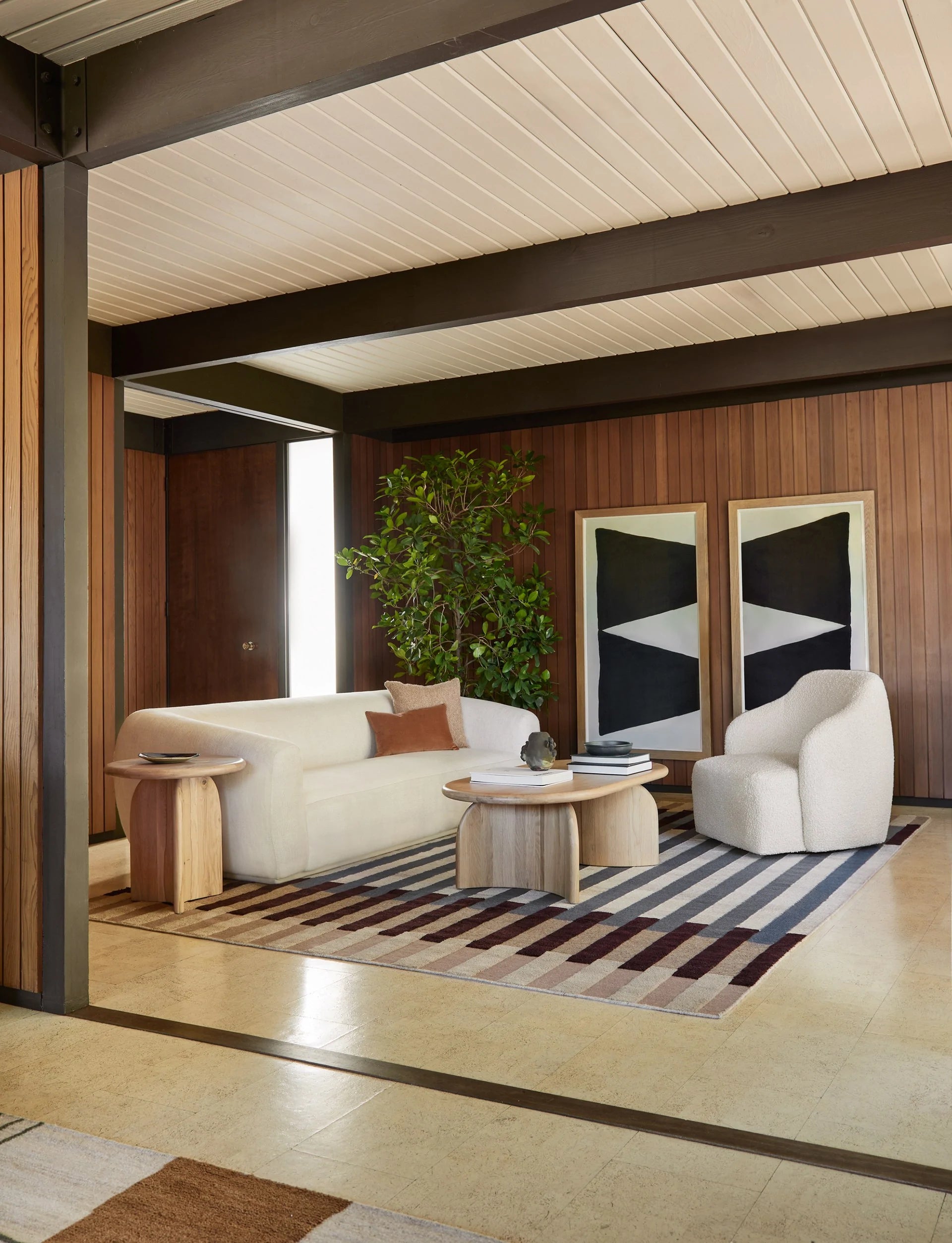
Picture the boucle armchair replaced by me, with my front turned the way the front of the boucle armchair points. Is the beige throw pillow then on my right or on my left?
on my right

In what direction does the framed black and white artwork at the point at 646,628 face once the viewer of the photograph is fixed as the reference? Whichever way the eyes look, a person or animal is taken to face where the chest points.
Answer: facing the viewer

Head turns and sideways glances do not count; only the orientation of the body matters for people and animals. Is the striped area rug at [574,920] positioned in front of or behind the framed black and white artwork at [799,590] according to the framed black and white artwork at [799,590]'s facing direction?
in front

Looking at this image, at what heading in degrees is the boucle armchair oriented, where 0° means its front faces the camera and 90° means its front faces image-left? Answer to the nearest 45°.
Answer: approximately 45°

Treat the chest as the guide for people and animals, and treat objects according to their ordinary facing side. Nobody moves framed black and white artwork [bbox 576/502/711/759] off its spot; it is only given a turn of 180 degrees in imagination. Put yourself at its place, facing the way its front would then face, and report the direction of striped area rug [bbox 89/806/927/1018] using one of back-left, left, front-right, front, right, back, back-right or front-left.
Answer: back

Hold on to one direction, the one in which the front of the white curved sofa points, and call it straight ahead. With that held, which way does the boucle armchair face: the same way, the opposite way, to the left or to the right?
to the right

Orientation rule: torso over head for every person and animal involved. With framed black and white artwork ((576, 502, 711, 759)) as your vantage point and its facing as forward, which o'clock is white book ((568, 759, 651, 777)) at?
The white book is roughly at 12 o'clock from the framed black and white artwork.

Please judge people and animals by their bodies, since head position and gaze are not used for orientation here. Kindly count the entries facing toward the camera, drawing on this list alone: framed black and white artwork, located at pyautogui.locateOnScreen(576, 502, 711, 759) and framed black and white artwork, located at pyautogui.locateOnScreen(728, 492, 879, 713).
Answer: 2

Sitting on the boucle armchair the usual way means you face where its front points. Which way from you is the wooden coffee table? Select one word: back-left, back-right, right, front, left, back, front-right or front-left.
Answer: front

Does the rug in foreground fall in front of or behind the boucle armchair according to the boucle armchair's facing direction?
in front

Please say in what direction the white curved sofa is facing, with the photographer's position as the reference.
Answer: facing the viewer and to the right of the viewer

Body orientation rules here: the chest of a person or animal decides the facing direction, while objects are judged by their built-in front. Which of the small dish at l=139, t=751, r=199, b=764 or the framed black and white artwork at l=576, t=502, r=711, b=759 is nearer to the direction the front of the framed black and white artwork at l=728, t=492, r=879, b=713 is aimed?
the small dish
